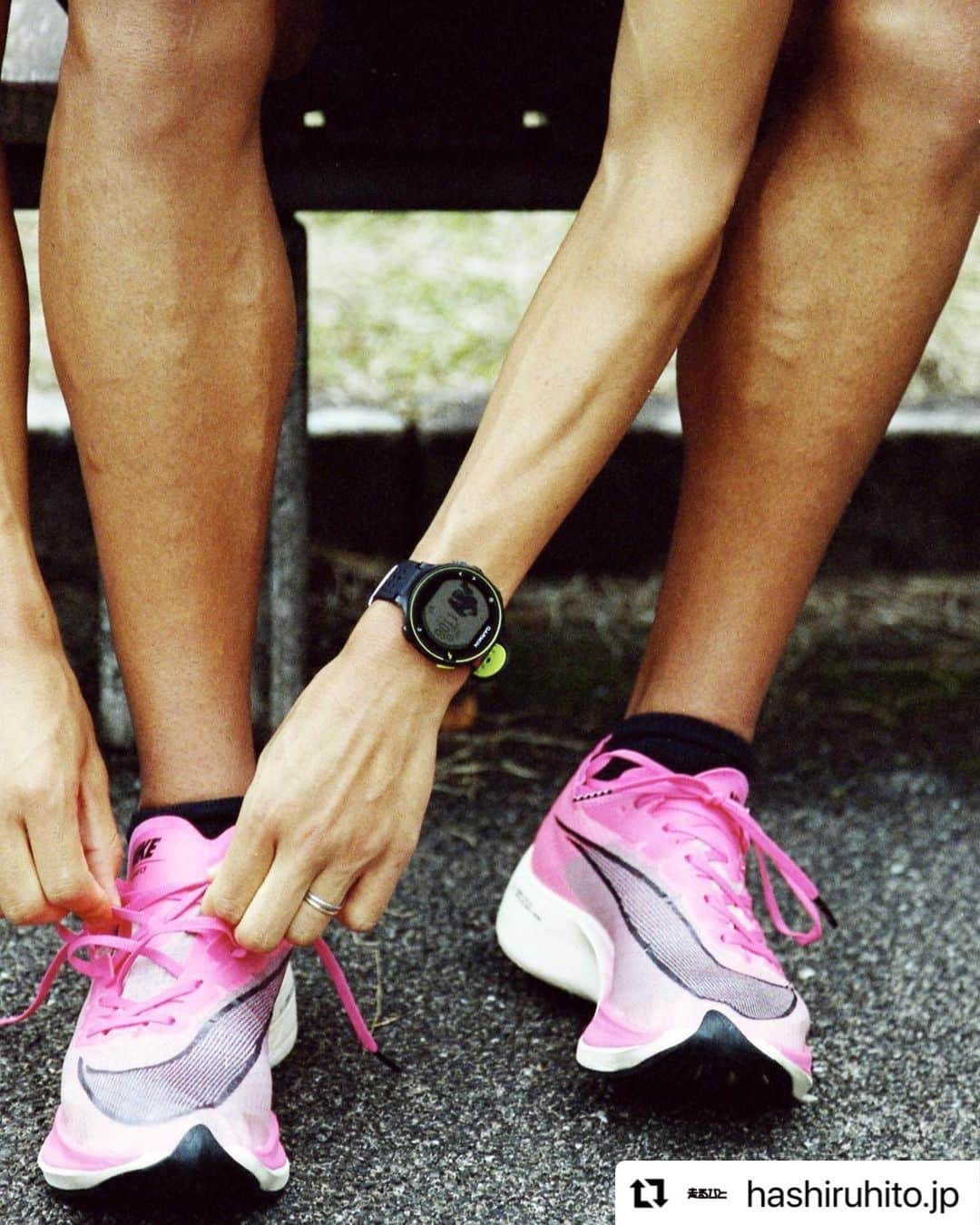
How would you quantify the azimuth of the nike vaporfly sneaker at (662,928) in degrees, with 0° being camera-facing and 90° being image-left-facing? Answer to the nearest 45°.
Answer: approximately 315°
